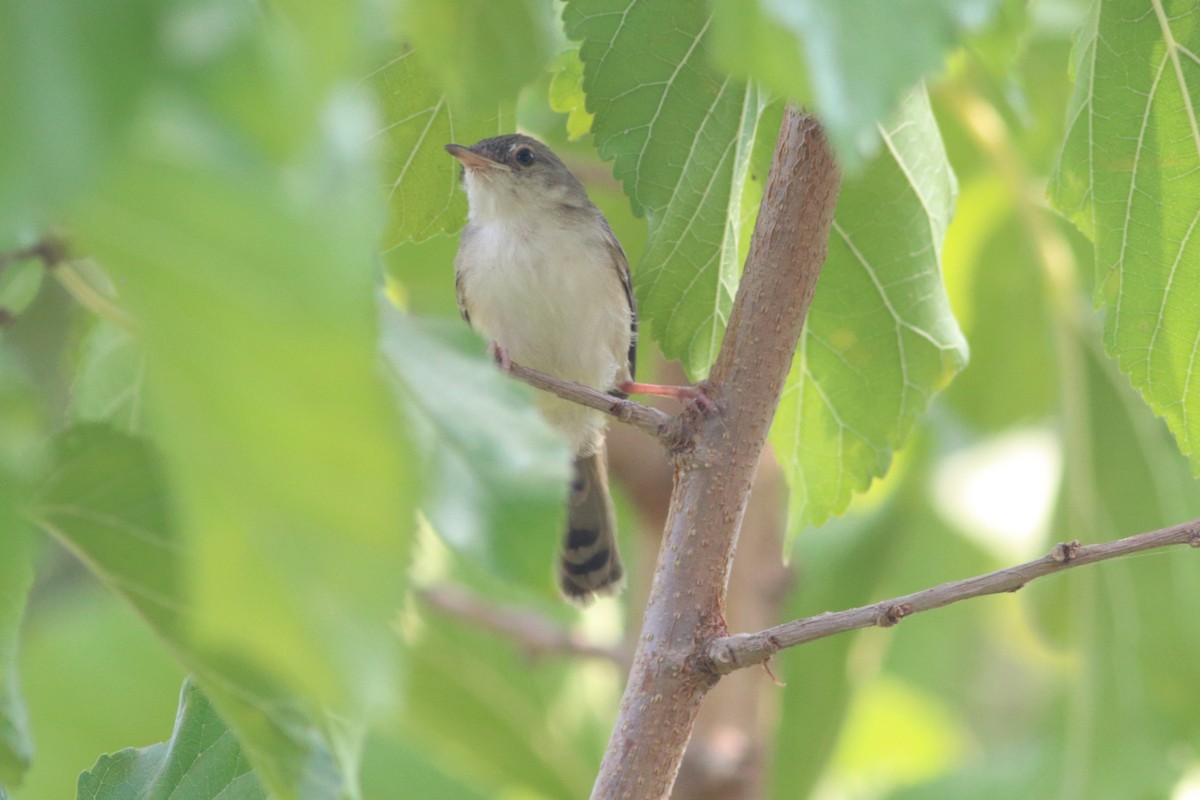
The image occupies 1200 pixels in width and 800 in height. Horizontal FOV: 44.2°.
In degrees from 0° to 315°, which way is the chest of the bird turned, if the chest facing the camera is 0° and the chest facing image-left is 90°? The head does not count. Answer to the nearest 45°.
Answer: approximately 45°

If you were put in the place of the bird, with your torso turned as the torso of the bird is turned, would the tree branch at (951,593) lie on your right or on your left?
on your left

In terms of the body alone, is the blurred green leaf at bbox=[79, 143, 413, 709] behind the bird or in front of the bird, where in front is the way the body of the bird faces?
in front

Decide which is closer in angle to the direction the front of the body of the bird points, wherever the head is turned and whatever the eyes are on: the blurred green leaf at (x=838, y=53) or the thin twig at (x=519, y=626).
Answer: the blurred green leaf

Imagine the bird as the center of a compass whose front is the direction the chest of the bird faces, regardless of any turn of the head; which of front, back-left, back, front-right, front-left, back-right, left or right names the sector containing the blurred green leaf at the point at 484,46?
front-left

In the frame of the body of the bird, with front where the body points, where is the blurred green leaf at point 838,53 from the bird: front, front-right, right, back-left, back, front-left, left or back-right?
front-left
